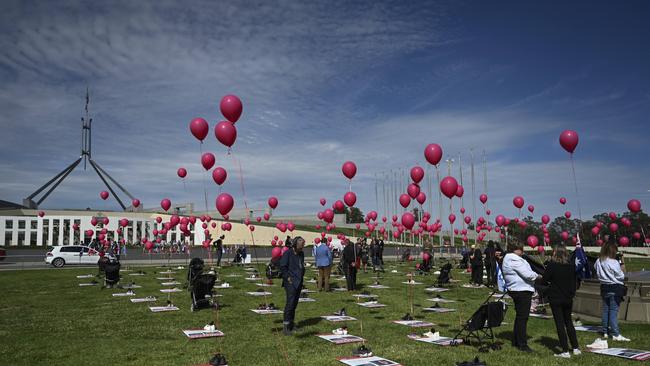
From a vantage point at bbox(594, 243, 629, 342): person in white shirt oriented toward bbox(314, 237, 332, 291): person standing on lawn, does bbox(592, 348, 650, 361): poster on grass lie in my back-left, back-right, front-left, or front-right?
back-left

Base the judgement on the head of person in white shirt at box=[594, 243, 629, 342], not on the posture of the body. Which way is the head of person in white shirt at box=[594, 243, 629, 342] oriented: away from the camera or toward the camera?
away from the camera

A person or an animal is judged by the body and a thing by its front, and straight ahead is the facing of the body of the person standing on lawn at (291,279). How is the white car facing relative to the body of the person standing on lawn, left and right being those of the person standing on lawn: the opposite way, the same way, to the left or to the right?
to the left
